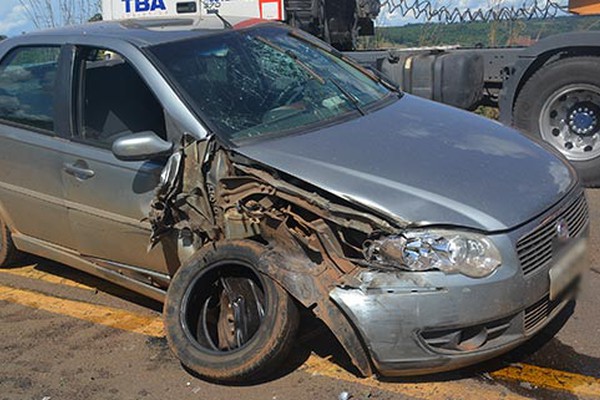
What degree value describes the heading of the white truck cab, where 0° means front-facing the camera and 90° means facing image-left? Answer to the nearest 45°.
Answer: approximately 90°

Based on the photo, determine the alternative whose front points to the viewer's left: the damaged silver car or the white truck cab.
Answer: the white truck cab

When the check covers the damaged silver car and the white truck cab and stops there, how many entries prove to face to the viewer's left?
1

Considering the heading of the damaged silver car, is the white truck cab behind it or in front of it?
behind

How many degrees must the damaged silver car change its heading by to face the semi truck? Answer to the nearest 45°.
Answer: approximately 90° to its left

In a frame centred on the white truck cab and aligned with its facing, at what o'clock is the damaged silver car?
The damaged silver car is roughly at 9 o'clock from the white truck cab.

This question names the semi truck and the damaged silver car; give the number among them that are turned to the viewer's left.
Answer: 1

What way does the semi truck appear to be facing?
to the viewer's left
